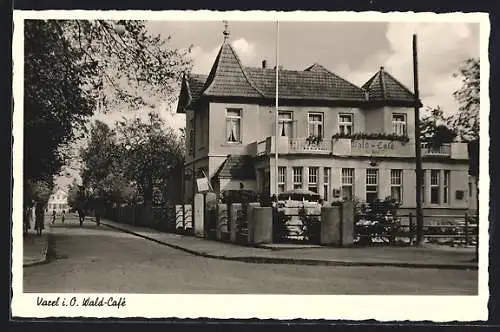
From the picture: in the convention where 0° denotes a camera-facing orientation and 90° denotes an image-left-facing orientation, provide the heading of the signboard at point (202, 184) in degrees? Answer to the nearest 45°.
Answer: approximately 0°

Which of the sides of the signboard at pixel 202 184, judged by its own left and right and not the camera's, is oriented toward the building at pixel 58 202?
back

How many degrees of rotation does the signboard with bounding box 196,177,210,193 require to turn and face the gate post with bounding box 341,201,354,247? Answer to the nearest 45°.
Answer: approximately 90° to its left
